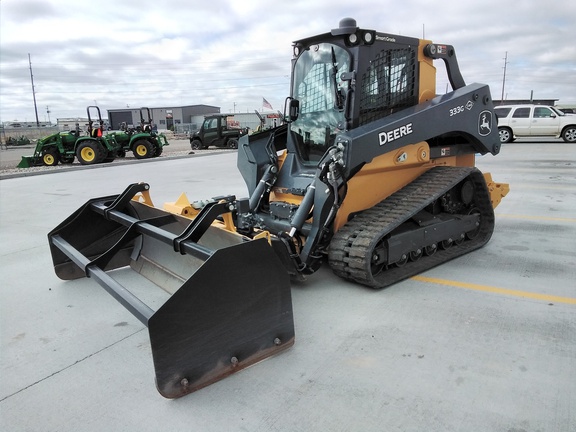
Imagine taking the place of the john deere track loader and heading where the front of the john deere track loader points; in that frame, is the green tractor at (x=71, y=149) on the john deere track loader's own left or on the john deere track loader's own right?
on the john deere track loader's own right

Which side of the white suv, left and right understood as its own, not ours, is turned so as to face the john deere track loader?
right

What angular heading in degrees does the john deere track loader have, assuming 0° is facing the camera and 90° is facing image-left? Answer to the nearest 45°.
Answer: approximately 45°

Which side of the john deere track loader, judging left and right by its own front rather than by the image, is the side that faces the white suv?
back

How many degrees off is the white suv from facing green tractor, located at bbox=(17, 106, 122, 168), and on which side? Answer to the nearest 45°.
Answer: approximately 135° to its right

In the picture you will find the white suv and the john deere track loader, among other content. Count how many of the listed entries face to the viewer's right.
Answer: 1

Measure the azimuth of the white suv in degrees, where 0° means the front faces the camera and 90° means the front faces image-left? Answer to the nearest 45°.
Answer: approximately 270°

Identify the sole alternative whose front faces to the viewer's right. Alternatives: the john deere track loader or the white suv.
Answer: the white suv
